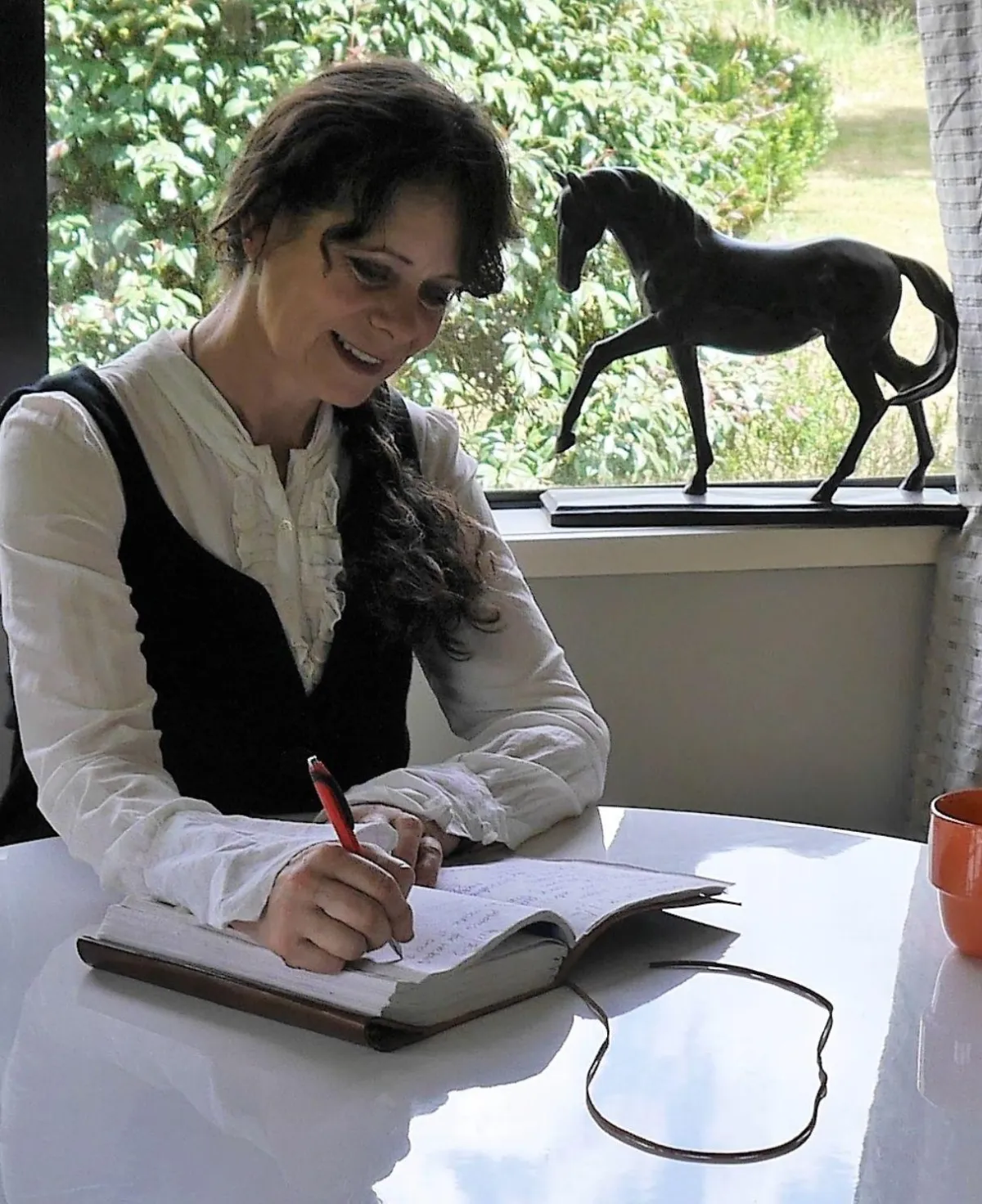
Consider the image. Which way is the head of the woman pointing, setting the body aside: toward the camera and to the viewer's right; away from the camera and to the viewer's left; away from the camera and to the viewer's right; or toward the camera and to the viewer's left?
toward the camera and to the viewer's right

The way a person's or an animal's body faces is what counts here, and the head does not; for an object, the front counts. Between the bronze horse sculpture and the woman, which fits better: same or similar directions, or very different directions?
very different directions

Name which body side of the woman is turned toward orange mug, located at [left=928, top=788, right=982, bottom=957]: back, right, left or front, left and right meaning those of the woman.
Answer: front

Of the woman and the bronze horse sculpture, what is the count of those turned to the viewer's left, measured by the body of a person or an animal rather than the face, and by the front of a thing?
1

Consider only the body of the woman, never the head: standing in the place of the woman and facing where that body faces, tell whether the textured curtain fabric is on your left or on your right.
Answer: on your left

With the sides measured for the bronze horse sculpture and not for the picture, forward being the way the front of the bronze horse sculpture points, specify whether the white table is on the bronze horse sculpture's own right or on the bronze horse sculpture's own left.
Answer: on the bronze horse sculpture's own left

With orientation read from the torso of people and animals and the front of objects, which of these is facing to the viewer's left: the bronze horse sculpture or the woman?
the bronze horse sculpture

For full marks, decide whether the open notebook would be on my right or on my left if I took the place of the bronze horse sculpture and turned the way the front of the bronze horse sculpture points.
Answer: on my left

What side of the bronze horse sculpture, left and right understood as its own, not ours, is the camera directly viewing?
left

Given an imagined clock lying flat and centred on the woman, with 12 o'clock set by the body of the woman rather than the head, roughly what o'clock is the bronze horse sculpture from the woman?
The bronze horse sculpture is roughly at 9 o'clock from the woman.

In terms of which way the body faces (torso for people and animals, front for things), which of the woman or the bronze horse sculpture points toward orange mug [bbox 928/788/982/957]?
the woman

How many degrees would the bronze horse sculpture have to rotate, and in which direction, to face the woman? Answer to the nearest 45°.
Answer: approximately 45° to its left
